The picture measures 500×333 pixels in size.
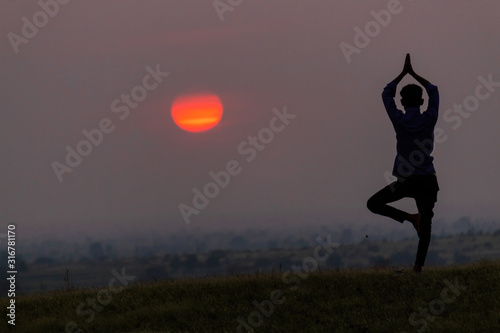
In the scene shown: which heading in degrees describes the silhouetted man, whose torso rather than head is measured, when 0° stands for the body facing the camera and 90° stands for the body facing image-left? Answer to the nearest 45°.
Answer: approximately 180°
